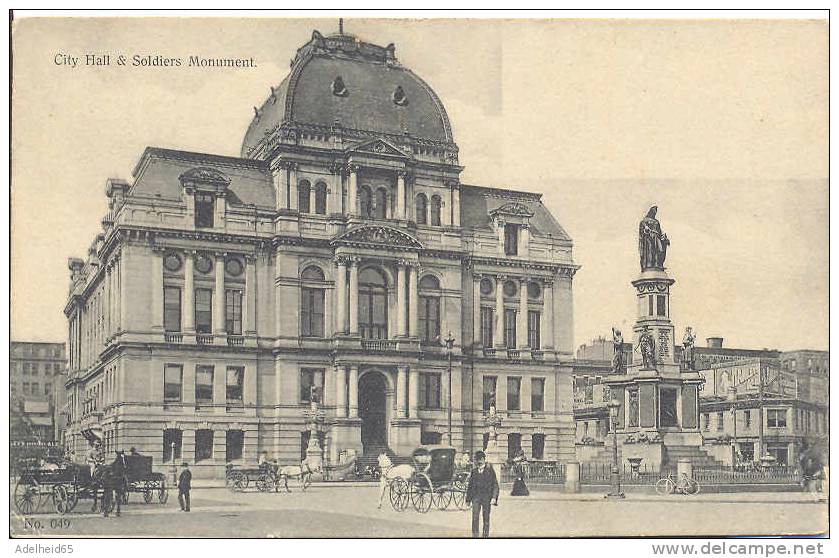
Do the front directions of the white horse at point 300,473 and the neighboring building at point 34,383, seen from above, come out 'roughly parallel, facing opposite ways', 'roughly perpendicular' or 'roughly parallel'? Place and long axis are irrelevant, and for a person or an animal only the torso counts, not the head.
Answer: roughly perpendicular

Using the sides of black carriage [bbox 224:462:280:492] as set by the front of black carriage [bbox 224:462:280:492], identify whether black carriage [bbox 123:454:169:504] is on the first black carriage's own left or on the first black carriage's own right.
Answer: on the first black carriage's own right

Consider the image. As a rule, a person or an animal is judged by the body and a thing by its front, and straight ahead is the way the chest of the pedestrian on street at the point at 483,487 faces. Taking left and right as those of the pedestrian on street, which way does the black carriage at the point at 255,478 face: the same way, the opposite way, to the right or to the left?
to the left

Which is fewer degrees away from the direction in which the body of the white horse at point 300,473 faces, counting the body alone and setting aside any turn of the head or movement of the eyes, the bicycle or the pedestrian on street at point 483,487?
the bicycle

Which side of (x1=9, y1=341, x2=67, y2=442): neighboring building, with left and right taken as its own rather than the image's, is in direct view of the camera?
front

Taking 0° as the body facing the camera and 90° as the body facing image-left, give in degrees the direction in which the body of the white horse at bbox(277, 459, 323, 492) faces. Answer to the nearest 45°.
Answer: approximately 270°

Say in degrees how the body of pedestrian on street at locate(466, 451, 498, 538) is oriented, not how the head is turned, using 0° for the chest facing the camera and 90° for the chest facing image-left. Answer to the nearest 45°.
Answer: approximately 0°

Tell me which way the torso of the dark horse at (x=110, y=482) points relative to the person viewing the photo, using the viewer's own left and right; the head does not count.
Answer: facing the viewer and to the right of the viewer

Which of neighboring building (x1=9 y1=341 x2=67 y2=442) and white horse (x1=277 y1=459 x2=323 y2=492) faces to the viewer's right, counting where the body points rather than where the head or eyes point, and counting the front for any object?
the white horse

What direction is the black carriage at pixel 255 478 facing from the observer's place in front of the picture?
facing to the right of the viewer

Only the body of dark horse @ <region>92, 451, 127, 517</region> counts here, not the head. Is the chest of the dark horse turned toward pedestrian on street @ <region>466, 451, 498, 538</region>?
yes

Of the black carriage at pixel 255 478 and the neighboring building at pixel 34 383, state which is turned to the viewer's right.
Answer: the black carriage
